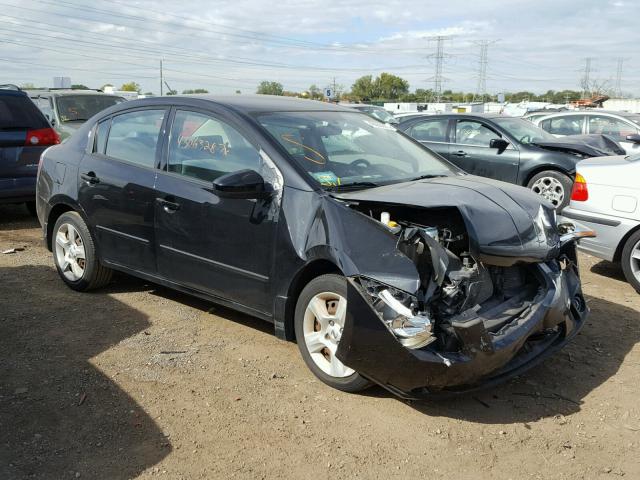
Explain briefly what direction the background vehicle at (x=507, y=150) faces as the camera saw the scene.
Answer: facing the viewer and to the right of the viewer

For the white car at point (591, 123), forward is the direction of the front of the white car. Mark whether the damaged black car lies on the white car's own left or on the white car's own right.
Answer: on the white car's own right

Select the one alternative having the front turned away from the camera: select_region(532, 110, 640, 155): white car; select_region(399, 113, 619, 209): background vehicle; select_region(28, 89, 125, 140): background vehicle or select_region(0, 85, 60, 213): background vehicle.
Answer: select_region(0, 85, 60, 213): background vehicle

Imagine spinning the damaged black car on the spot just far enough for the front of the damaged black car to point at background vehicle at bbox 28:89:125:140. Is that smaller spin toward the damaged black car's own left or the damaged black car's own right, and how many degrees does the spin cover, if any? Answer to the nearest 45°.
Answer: approximately 180°

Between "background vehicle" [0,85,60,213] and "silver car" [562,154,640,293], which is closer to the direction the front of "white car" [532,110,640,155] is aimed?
the silver car

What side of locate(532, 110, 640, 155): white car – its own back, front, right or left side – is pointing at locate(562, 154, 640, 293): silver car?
right

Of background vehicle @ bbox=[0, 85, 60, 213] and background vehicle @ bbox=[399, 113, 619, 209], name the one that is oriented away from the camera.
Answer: background vehicle @ bbox=[0, 85, 60, 213]

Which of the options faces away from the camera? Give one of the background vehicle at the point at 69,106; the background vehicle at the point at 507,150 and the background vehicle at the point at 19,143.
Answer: the background vehicle at the point at 19,143

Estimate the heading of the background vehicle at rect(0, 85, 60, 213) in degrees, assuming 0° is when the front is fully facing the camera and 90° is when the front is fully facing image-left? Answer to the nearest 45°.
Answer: approximately 180°

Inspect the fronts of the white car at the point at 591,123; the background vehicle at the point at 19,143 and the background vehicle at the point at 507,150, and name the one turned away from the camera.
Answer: the background vehicle at the point at 19,143

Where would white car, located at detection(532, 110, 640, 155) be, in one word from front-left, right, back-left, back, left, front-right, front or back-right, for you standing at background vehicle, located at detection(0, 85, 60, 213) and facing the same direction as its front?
right

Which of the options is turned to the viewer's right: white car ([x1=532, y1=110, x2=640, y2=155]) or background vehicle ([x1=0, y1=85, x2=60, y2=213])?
the white car
